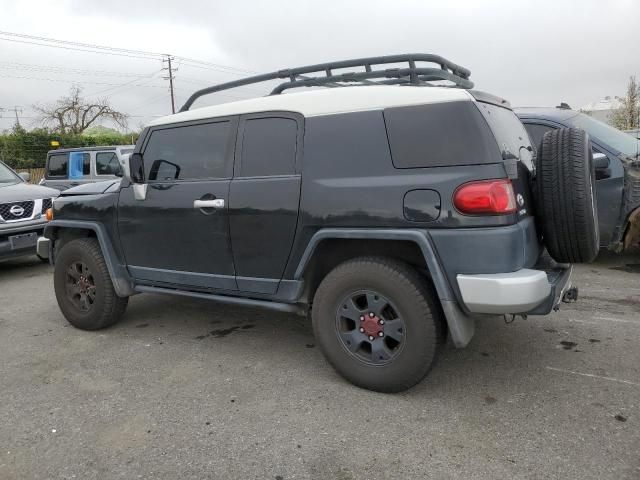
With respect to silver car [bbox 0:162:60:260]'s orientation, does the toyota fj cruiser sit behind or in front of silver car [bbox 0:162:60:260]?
in front

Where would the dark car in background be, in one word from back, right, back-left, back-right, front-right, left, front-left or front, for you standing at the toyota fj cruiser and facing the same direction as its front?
right

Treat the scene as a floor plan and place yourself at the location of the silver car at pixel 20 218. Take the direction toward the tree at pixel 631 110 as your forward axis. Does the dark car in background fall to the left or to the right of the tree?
right

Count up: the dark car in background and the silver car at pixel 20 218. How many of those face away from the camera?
0

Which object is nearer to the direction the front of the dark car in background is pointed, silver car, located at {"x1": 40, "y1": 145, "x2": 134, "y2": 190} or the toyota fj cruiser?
the toyota fj cruiser

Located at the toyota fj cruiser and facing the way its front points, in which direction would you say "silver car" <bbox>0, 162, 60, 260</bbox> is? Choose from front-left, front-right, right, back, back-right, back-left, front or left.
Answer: front

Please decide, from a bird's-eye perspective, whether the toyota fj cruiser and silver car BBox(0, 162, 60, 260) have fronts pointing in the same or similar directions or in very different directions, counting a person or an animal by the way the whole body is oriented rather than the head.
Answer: very different directions

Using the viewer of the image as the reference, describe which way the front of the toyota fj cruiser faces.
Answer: facing away from the viewer and to the left of the viewer

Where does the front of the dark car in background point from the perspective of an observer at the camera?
facing the viewer and to the right of the viewer

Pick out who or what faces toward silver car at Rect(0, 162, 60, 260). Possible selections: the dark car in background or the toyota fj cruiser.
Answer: the toyota fj cruiser

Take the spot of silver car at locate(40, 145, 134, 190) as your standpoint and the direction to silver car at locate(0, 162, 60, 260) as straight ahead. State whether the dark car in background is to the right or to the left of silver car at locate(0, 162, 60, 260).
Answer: left

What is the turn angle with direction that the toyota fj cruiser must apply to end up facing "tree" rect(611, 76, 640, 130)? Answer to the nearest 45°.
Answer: approximately 90° to its right
